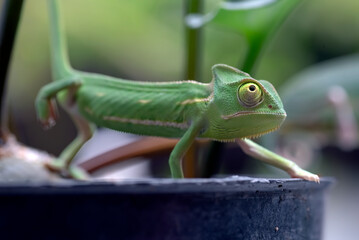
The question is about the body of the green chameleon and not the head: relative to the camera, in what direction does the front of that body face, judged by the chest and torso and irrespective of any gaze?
to the viewer's right
